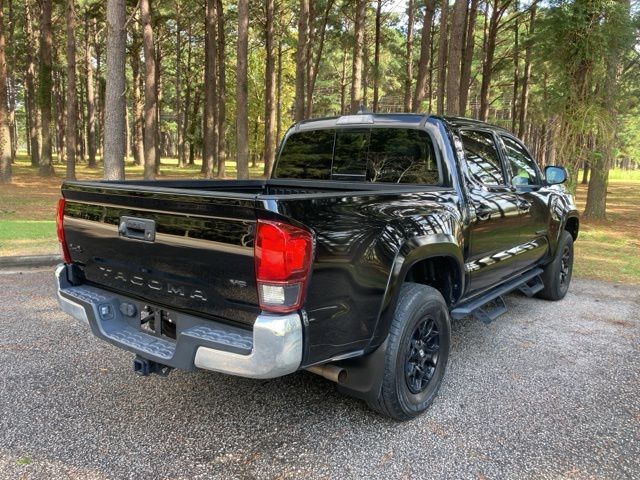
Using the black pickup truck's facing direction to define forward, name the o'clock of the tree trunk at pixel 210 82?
The tree trunk is roughly at 10 o'clock from the black pickup truck.

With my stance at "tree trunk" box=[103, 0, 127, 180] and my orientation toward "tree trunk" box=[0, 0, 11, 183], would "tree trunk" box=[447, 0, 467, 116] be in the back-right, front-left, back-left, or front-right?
back-right

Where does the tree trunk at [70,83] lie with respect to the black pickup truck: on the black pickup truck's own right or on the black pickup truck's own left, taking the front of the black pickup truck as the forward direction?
on the black pickup truck's own left

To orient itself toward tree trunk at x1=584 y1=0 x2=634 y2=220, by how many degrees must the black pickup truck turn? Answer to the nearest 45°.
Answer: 0° — it already faces it

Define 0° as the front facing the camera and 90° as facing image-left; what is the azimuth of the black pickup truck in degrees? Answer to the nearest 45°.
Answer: approximately 225°

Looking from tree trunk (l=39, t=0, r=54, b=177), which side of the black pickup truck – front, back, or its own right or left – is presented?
left

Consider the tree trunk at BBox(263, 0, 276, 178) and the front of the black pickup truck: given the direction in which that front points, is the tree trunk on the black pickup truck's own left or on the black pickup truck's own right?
on the black pickup truck's own left

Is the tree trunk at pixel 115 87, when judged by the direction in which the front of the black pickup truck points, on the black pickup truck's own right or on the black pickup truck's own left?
on the black pickup truck's own left

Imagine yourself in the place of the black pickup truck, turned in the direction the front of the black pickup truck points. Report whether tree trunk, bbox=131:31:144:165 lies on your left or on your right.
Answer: on your left

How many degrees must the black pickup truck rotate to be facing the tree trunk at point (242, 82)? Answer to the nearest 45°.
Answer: approximately 45° to its left
